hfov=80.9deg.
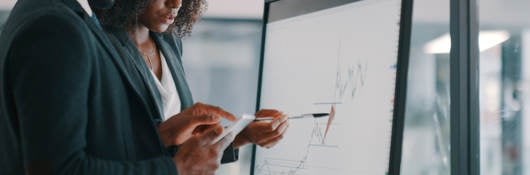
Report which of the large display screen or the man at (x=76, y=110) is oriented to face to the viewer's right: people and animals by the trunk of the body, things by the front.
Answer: the man

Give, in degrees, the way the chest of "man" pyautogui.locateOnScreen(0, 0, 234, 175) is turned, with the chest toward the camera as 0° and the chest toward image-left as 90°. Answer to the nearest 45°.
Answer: approximately 270°

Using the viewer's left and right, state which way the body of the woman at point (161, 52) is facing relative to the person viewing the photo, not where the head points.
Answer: facing the viewer and to the right of the viewer

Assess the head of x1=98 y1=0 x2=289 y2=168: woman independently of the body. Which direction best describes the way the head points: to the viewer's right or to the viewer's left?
to the viewer's right

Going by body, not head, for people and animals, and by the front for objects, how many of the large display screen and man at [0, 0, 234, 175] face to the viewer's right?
1

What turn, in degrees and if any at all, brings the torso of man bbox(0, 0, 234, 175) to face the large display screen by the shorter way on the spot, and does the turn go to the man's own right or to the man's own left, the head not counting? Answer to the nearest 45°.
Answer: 0° — they already face it

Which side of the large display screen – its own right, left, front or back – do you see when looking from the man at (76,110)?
front
